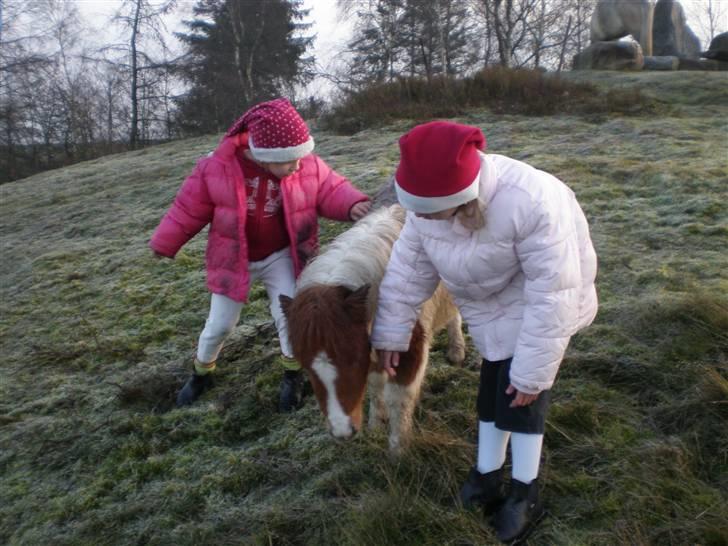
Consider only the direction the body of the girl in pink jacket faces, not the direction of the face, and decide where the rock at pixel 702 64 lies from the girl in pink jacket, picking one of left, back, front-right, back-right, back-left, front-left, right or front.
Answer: back-left

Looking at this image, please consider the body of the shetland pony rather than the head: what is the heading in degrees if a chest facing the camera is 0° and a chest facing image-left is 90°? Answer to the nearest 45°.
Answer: approximately 45°

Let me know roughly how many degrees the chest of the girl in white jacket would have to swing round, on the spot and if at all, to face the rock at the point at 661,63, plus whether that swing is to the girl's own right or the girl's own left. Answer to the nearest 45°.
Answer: approximately 135° to the girl's own right

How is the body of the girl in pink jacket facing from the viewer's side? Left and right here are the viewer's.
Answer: facing the viewer

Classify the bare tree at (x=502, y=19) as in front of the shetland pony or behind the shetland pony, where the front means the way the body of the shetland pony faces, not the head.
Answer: behind

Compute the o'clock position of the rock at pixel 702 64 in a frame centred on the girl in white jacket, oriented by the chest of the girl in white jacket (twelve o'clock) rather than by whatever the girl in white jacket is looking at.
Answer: The rock is roughly at 5 o'clock from the girl in white jacket.

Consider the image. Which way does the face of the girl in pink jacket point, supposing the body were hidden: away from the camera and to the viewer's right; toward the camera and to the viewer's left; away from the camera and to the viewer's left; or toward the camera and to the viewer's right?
toward the camera and to the viewer's right

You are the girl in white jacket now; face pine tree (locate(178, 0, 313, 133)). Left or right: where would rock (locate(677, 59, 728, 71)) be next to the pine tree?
right

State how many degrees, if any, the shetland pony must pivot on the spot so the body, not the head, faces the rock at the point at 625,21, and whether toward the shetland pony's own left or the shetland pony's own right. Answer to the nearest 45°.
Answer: approximately 180°

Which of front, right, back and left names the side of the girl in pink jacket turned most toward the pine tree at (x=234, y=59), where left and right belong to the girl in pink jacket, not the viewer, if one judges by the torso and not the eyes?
back

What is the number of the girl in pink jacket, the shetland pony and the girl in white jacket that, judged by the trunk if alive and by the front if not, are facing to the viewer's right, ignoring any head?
0

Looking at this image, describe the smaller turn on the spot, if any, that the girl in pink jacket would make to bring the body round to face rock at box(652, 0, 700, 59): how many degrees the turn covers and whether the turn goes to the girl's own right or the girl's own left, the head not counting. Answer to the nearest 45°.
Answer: approximately 135° to the girl's own left

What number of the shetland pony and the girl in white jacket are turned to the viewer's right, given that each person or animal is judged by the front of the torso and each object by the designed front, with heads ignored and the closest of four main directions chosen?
0

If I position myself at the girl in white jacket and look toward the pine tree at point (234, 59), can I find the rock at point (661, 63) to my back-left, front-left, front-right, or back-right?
front-right

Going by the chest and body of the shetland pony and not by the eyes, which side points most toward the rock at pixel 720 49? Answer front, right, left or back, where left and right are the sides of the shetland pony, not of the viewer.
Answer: back

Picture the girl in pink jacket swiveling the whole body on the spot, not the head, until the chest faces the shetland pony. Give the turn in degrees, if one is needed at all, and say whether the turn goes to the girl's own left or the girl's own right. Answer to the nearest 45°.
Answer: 0° — they already face it

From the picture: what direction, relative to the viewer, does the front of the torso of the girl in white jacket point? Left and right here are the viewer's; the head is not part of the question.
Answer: facing the viewer and to the left of the viewer
